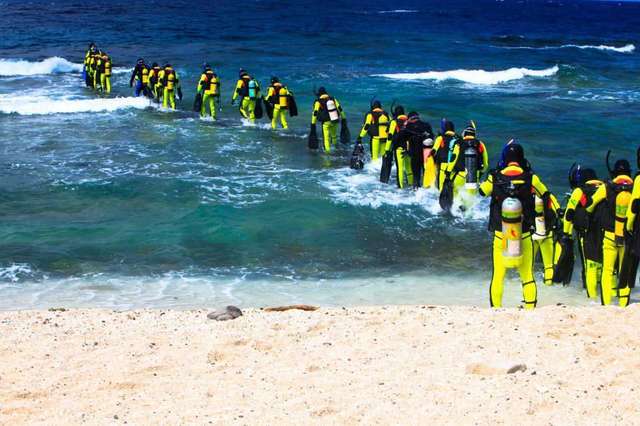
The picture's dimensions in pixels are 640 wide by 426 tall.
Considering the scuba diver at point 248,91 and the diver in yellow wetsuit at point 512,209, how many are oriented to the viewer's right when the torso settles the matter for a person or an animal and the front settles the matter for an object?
0

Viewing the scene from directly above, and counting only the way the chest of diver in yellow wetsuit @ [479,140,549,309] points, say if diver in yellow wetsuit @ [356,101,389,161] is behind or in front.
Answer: in front

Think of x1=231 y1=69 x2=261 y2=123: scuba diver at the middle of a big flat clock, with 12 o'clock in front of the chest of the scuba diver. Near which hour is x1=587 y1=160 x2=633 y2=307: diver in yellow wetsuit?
The diver in yellow wetsuit is roughly at 7 o'clock from the scuba diver.

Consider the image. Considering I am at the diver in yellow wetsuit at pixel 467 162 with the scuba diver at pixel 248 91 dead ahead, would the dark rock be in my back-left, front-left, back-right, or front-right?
back-left

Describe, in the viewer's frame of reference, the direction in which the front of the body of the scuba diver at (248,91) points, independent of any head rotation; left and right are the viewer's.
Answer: facing away from the viewer and to the left of the viewer

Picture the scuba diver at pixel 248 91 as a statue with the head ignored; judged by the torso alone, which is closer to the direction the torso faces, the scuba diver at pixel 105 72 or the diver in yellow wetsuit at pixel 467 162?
the scuba diver

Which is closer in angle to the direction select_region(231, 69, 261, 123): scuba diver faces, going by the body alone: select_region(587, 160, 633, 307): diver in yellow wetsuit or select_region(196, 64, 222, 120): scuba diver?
the scuba diver

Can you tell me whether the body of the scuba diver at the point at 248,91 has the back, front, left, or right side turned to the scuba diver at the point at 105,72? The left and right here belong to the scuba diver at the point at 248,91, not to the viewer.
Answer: front

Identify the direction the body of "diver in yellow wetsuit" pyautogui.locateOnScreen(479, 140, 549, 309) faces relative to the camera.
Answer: away from the camera

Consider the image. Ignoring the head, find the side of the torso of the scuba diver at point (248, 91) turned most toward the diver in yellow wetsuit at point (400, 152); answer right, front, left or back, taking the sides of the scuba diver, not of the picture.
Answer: back

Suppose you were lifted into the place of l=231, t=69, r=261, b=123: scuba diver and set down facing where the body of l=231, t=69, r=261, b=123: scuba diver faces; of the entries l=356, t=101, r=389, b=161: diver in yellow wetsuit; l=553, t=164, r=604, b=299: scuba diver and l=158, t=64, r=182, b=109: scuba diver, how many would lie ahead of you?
1

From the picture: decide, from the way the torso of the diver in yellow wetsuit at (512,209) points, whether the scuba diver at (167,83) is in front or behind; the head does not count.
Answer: in front

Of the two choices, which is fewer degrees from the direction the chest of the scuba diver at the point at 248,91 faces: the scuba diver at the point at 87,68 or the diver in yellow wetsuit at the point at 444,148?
the scuba diver

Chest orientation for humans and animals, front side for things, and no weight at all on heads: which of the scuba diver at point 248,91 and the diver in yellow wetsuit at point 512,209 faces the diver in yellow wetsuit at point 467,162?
the diver in yellow wetsuit at point 512,209

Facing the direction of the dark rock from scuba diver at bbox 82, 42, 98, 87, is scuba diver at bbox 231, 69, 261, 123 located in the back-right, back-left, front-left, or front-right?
front-left

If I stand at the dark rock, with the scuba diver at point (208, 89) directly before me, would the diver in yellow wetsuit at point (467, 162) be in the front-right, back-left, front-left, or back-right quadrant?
front-right

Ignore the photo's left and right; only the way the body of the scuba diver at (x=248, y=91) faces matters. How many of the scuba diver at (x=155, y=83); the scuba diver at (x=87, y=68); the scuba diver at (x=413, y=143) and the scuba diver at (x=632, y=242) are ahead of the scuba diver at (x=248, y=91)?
2
